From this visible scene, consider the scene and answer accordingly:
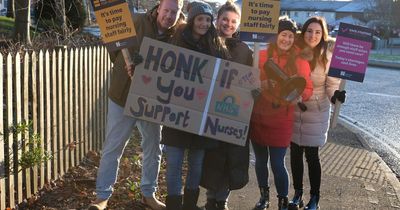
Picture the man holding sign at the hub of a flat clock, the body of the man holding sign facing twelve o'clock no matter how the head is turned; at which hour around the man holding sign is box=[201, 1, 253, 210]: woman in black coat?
The woman in black coat is roughly at 9 o'clock from the man holding sign.

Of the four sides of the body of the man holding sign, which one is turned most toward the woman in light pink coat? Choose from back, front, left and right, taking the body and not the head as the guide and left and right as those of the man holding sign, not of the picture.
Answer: left

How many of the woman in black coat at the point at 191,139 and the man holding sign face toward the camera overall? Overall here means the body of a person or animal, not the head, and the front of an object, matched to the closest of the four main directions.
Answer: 2

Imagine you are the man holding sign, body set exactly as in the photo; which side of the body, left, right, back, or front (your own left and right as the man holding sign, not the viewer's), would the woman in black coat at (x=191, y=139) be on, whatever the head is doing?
left

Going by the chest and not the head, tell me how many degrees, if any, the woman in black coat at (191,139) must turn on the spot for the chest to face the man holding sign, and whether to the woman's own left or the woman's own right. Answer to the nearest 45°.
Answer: approximately 90° to the woman's own right

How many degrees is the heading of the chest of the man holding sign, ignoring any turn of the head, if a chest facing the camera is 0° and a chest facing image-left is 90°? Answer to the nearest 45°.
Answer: approximately 0°

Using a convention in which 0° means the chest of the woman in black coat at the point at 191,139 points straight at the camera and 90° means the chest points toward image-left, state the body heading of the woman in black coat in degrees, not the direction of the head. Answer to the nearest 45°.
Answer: approximately 0°
